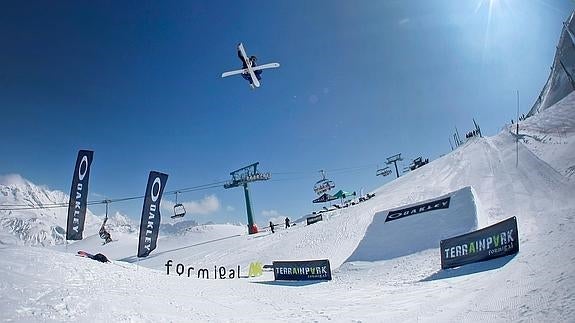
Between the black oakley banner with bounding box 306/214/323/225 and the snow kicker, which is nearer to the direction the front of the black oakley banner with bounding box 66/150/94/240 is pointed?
the snow kicker

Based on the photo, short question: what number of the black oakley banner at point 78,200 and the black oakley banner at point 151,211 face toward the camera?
2

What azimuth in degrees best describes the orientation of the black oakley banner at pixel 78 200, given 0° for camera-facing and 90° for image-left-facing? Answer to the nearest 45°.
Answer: approximately 0°
